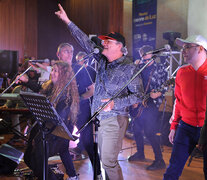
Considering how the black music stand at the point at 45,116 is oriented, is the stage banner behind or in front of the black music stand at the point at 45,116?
in front

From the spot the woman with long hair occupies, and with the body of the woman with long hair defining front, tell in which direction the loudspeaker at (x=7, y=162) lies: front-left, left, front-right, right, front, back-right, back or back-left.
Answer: front-right

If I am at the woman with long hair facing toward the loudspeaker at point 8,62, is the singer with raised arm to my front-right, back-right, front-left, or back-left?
back-right

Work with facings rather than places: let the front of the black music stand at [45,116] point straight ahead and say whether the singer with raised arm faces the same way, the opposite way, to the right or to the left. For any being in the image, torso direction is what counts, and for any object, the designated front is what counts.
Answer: the opposite way

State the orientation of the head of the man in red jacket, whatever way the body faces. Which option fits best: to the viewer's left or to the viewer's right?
to the viewer's left

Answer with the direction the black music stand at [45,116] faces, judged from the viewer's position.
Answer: facing away from the viewer and to the right of the viewer

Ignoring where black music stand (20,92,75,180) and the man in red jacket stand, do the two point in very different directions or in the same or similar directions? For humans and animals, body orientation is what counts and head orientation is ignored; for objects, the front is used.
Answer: very different directions

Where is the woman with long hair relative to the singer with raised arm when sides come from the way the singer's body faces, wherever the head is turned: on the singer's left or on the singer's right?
on the singer's right

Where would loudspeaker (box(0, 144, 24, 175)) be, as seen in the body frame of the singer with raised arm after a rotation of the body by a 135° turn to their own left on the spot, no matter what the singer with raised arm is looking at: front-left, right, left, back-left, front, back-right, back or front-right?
back-left
